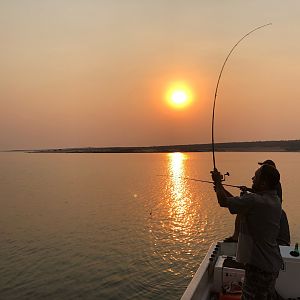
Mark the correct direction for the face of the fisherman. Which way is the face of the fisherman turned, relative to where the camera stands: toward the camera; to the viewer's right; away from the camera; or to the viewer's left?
to the viewer's left

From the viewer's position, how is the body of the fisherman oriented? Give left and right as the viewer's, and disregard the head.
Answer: facing away from the viewer and to the left of the viewer
